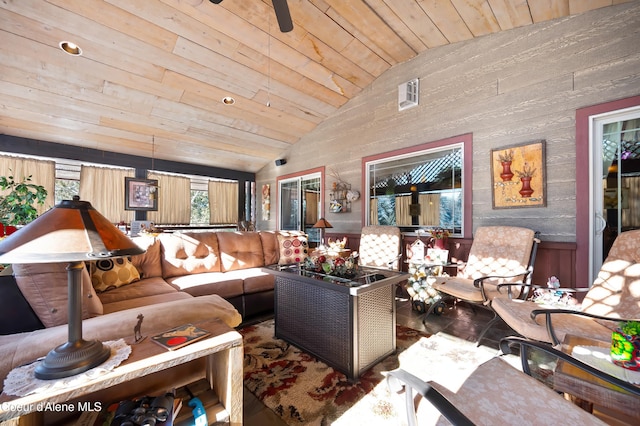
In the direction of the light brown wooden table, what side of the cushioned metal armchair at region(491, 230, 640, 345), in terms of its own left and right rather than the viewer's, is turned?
front

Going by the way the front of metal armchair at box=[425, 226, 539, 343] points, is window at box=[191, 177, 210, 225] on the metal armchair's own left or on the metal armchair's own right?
on the metal armchair's own right

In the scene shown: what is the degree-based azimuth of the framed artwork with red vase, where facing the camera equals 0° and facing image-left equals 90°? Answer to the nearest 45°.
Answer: approximately 45°

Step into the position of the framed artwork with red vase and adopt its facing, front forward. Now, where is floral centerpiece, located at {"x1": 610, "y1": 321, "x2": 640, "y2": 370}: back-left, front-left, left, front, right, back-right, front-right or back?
front-left

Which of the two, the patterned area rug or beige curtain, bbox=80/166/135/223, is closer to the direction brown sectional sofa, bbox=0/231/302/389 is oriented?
the patterned area rug

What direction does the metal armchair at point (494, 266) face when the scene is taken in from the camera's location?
facing the viewer and to the left of the viewer

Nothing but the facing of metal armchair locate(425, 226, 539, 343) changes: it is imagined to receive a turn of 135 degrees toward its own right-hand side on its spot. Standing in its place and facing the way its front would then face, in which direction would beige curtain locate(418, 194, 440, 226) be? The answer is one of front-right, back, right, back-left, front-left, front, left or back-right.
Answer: front-left

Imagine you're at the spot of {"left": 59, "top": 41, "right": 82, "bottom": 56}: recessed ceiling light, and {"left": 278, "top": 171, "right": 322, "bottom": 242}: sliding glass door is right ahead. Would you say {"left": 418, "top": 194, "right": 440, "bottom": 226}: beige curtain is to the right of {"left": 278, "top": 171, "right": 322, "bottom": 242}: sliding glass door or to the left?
right

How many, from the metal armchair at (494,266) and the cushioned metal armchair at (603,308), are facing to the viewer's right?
0

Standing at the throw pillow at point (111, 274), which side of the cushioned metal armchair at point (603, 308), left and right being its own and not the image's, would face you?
front

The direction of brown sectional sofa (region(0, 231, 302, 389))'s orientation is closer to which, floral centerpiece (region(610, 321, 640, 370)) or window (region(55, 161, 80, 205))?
the floral centerpiece

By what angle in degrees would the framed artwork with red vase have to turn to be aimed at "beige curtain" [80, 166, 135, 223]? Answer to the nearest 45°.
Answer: approximately 45° to its right

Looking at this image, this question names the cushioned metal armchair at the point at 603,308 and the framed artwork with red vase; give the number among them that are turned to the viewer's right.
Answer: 0

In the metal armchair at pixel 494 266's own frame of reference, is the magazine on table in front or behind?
in front
